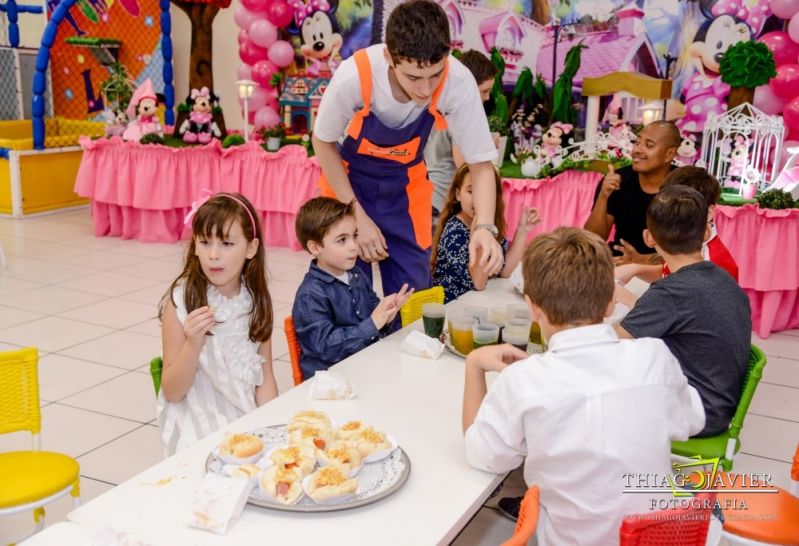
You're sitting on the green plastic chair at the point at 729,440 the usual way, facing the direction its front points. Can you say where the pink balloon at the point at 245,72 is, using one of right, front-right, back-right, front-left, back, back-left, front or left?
front-right

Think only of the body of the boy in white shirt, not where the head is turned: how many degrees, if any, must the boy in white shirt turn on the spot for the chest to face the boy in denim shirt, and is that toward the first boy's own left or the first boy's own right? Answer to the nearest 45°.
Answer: approximately 45° to the first boy's own left

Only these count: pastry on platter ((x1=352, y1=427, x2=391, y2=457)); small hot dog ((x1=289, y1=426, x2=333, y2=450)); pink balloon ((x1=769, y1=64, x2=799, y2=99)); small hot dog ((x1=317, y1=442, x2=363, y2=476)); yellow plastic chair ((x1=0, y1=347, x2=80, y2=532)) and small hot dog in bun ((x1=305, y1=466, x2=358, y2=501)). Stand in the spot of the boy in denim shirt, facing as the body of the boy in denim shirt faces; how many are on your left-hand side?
1

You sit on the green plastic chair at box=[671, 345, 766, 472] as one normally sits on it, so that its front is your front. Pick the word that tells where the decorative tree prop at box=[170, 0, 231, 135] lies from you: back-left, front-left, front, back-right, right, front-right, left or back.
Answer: front-right

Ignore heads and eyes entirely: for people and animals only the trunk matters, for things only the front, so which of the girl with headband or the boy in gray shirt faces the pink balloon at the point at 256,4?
the boy in gray shirt

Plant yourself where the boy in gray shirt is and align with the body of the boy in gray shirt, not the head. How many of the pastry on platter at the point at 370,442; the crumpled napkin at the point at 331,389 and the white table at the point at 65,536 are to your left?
3

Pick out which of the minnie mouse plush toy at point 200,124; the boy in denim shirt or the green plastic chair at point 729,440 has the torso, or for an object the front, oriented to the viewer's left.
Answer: the green plastic chair

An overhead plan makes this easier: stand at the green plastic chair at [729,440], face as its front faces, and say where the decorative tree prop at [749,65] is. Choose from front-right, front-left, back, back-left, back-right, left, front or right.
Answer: right

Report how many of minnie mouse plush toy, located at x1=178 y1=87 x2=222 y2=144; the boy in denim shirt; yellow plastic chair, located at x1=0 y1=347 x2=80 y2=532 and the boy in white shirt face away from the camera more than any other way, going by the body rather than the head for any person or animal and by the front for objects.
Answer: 1

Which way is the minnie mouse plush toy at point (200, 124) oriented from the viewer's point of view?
toward the camera

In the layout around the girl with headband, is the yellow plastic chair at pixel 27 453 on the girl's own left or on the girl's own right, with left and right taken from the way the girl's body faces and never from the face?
on the girl's own right

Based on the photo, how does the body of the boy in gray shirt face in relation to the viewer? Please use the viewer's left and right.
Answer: facing away from the viewer and to the left of the viewer

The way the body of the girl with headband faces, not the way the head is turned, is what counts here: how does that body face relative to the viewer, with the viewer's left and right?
facing the viewer

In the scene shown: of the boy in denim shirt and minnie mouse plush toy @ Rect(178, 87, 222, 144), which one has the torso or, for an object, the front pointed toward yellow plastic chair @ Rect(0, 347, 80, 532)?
the minnie mouse plush toy

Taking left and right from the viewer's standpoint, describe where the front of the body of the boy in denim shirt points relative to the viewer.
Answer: facing the viewer and to the right of the viewer

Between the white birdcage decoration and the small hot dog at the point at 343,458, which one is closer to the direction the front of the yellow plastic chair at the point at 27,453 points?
the small hot dog

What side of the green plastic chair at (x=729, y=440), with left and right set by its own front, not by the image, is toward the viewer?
left

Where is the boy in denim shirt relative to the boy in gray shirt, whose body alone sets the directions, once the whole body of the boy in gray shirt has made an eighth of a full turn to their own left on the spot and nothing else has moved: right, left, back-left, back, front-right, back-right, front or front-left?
front

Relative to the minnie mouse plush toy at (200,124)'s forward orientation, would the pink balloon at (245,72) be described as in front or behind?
behind
